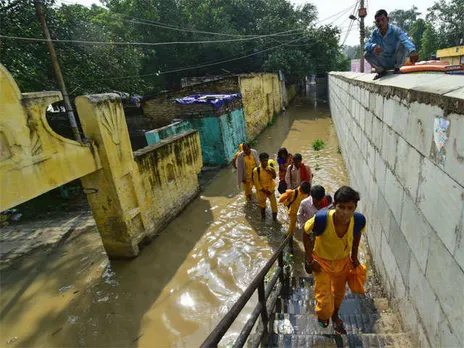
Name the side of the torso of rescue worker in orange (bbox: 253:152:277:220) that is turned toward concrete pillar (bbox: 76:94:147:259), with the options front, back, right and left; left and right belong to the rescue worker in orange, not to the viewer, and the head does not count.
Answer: right

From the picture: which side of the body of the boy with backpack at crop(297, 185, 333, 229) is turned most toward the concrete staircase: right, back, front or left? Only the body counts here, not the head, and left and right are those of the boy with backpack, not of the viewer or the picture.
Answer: front

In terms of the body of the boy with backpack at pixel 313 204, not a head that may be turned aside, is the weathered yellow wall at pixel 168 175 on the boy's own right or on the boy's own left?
on the boy's own right

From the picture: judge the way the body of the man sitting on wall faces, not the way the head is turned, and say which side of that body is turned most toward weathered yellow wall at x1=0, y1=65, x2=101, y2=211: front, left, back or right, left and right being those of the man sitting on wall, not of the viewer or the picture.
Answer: front

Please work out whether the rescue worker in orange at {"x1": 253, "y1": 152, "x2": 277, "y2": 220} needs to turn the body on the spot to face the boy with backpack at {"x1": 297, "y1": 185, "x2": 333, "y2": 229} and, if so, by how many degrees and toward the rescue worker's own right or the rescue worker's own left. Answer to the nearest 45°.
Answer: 0° — they already face them

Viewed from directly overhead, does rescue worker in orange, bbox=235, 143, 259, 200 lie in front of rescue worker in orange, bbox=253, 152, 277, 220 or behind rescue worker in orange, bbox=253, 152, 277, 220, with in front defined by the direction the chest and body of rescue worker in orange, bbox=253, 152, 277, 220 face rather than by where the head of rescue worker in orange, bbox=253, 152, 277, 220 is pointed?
behind

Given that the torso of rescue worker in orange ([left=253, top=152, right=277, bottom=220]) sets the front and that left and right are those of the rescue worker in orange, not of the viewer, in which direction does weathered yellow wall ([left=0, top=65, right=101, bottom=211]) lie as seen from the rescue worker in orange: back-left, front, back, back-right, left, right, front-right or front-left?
front-right

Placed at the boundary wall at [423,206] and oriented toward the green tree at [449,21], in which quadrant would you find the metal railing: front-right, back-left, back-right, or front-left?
back-left

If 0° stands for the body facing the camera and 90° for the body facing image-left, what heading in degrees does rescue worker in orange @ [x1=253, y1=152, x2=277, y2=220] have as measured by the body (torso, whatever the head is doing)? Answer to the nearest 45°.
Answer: approximately 0°

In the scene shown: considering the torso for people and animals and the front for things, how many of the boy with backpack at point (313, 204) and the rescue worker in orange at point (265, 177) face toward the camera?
2
